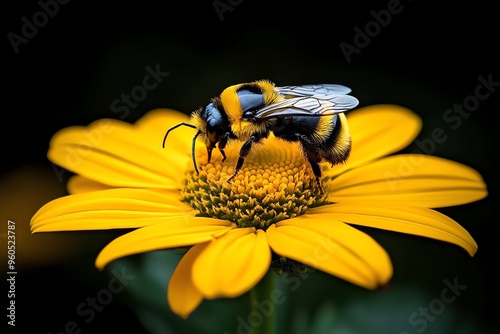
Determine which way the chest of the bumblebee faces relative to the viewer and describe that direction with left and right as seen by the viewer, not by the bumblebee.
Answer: facing to the left of the viewer
